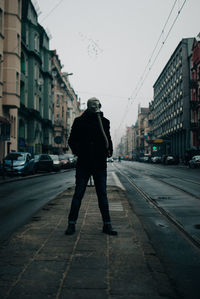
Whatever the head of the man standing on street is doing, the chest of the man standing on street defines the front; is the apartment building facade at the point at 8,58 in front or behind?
behind

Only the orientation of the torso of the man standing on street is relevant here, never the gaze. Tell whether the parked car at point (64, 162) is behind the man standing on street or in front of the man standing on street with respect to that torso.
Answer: behind

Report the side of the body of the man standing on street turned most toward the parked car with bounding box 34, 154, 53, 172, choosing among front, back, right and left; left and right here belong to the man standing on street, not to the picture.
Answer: back

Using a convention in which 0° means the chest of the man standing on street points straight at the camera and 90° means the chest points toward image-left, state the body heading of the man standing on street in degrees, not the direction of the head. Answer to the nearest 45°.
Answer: approximately 0°

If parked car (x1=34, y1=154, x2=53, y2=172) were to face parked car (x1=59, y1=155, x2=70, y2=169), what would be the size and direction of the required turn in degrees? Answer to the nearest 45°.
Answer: approximately 135° to its left

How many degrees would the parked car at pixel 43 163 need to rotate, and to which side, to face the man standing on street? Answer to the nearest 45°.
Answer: approximately 45° to its left

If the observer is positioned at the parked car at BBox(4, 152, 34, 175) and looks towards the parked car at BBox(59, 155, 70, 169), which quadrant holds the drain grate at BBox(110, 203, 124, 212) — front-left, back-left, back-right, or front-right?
back-right

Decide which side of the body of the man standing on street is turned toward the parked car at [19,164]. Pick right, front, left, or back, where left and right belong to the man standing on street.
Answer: back

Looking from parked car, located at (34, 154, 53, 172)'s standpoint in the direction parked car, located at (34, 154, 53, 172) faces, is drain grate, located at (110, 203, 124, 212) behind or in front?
in front

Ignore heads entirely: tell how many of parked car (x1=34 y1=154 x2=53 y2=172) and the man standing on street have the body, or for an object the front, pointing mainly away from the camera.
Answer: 0
